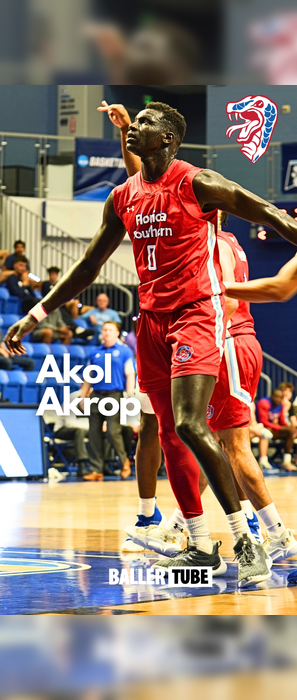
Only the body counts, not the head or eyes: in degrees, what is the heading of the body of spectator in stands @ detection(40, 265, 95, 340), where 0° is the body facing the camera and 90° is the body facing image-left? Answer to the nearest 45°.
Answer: approximately 315°

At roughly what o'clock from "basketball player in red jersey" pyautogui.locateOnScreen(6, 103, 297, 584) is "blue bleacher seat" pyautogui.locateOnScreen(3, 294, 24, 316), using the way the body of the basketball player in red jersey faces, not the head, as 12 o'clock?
The blue bleacher seat is roughly at 4 o'clock from the basketball player in red jersey.

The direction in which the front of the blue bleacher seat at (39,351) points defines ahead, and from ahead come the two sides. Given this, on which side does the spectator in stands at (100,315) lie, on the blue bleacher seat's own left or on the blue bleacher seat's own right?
on the blue bleacher seat's own left

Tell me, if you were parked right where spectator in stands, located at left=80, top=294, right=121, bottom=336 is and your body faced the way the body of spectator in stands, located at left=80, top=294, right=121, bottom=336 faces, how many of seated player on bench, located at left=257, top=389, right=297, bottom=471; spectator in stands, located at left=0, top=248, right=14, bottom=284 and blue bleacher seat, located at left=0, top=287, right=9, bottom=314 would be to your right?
2

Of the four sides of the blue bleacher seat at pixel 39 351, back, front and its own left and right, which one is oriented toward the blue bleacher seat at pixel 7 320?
back

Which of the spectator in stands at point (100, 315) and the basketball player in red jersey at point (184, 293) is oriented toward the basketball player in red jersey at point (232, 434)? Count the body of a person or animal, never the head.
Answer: the spectator in stands

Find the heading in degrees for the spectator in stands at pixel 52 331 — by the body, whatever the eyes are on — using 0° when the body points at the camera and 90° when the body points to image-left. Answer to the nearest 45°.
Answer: approximately 315°

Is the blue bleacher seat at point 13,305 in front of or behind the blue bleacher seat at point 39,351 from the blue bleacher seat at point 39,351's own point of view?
behind

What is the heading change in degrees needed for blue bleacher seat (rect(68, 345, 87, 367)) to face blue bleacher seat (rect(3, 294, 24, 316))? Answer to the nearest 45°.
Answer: approximately 180°

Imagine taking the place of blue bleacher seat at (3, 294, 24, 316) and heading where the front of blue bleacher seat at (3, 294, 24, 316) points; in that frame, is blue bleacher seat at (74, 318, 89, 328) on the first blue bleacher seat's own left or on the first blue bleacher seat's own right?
on the first blue bleacher seat's own left
